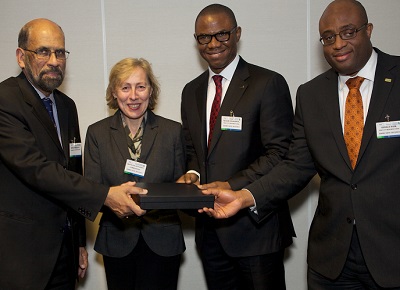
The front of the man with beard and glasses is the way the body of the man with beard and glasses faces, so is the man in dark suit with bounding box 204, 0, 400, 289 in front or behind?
in front

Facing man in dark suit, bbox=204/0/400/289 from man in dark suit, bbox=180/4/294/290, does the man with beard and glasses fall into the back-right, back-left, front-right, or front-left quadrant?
back-right

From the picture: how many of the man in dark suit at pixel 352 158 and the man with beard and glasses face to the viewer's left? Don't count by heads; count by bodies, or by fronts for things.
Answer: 0

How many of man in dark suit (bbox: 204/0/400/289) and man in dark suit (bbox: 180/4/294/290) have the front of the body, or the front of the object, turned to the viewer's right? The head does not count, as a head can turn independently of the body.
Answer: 0

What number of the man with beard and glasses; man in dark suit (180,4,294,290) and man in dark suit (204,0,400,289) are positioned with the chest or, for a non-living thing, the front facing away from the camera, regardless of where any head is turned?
0

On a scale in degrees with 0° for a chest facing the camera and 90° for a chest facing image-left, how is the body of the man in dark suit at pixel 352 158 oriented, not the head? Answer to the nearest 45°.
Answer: approximately 0°

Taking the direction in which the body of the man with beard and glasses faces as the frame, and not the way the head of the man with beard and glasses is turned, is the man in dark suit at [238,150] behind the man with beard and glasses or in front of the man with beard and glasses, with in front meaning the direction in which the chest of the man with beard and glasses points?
in front

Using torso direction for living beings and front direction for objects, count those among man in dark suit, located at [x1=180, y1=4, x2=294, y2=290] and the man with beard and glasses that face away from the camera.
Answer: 0

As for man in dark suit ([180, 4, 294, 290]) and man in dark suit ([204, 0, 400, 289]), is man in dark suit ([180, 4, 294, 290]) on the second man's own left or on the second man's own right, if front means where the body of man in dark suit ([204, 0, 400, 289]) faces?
on the second man's own right

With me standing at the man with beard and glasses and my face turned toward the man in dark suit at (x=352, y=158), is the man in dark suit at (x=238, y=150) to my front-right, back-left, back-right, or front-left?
front-left

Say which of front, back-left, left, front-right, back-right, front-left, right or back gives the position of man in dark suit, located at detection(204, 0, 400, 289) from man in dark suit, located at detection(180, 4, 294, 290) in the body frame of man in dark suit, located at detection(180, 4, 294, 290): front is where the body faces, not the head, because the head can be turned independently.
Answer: left

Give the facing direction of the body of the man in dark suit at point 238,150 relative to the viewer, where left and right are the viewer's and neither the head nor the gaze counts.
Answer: facing the viewer and to the left of the viewer

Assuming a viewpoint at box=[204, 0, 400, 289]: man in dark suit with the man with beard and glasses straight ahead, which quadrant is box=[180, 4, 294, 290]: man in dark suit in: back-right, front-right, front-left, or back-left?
front-right
